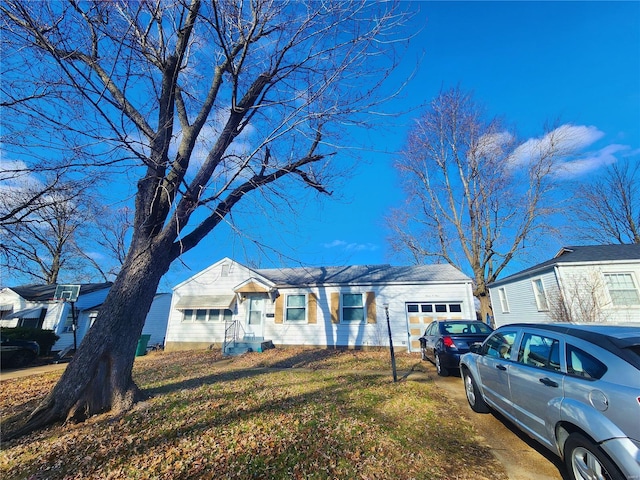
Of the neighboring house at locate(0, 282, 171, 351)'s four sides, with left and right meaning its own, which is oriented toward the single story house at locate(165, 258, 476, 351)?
left

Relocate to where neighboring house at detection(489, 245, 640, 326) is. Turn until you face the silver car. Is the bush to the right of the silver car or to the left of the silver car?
right

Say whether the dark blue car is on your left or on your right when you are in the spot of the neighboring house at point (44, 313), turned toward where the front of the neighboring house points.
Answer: on your left

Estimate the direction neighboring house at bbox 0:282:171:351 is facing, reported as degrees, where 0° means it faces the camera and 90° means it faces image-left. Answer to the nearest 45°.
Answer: approximately 45°

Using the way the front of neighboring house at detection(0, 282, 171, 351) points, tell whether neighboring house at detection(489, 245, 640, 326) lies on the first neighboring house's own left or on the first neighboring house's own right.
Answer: on the first neighboring house's own left

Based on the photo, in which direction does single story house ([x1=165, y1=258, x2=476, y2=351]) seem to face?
toward the camera
